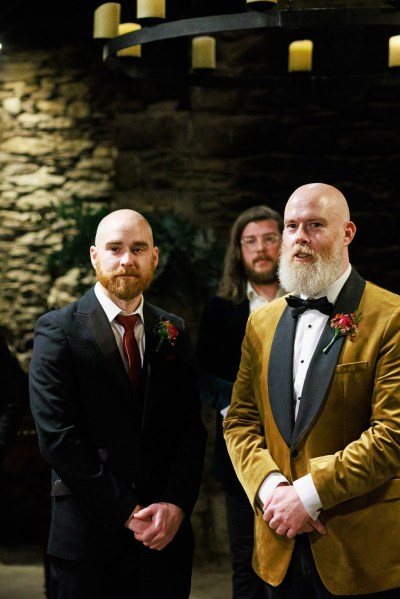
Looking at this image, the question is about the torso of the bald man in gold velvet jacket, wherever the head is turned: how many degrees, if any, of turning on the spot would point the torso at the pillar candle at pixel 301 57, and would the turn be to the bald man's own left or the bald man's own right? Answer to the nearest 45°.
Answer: approximately 135° to the bald man's own right

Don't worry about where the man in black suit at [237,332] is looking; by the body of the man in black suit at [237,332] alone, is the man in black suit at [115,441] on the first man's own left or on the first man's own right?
on the first man's own right

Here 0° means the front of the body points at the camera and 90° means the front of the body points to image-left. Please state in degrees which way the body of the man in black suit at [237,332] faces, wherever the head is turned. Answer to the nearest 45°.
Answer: approximately 315°

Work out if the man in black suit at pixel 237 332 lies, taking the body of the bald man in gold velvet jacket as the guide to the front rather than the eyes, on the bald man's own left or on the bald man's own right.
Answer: on the bald man's own right

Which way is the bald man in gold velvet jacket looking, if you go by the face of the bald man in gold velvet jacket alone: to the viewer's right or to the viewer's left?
to the viewer's left
